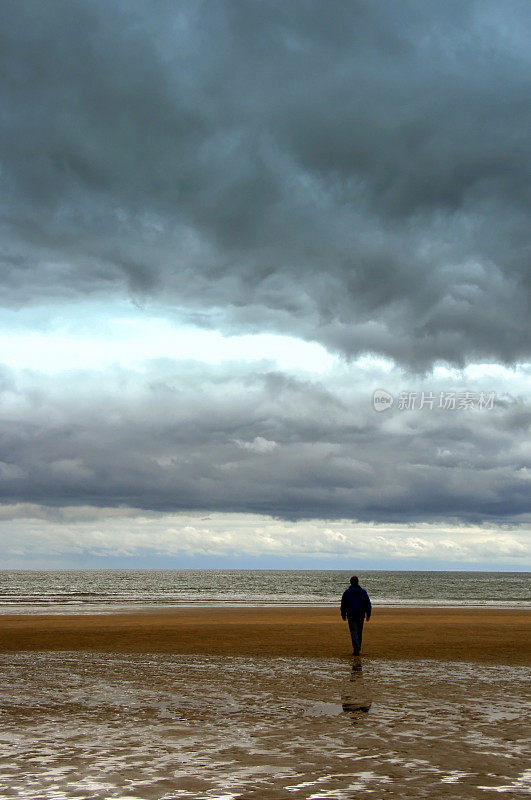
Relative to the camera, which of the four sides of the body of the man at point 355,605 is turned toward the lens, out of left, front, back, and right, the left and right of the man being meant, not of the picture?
back
